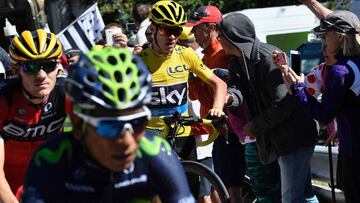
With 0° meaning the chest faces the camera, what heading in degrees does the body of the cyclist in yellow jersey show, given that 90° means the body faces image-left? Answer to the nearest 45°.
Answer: approximately 0°

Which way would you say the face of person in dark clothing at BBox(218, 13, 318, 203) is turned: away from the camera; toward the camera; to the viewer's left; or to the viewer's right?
to the viewer's left

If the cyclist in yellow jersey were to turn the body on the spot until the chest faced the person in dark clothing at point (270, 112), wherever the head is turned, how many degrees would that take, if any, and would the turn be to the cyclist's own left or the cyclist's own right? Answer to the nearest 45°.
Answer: approximately 45° to the cyclist's own left

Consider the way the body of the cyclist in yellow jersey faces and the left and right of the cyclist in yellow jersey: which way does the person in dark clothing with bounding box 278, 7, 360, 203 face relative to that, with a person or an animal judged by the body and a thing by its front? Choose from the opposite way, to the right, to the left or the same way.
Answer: to the right

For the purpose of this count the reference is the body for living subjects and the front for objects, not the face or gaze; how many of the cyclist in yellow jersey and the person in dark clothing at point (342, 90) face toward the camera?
1

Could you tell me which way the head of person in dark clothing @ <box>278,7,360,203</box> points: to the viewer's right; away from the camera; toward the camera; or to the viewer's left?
to the viewer's left

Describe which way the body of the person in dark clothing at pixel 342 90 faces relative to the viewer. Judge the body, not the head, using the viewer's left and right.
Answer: facing to the left of the viewer

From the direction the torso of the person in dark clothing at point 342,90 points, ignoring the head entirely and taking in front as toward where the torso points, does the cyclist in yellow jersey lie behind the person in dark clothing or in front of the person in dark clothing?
in front
